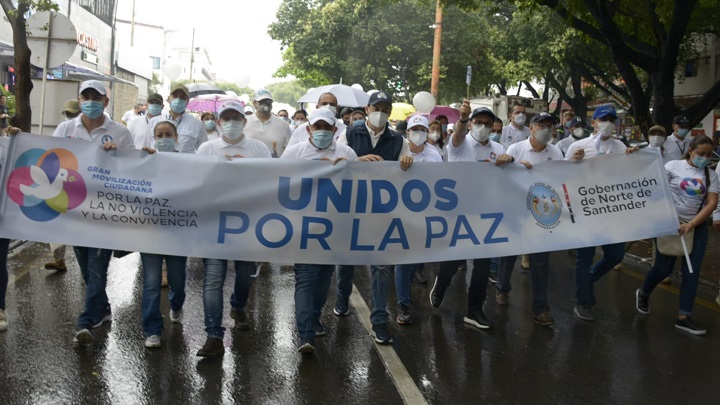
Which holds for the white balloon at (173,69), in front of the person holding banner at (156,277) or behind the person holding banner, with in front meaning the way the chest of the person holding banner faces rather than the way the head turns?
behind

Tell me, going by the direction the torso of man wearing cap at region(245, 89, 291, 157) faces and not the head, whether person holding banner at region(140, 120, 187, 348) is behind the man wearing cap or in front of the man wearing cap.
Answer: in front

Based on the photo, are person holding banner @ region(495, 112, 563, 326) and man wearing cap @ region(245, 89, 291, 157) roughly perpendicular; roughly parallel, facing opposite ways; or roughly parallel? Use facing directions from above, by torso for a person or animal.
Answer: roughly parallel

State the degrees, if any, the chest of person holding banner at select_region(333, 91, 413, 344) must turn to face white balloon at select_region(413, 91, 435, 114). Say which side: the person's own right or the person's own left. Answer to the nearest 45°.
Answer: approximately 180°

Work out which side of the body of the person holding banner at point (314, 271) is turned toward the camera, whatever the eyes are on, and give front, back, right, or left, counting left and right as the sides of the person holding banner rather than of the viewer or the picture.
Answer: front

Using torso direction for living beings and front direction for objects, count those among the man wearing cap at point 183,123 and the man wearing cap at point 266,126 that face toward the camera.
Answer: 2

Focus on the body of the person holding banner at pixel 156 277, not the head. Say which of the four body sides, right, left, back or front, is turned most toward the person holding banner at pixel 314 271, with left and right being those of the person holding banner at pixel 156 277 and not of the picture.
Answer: left

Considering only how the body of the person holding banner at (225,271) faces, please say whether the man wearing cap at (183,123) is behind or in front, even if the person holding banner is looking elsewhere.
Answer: behind

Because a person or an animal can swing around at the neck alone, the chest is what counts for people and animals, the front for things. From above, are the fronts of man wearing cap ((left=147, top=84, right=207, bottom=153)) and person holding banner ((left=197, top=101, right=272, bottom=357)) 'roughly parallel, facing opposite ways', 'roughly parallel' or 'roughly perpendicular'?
roughly parallel

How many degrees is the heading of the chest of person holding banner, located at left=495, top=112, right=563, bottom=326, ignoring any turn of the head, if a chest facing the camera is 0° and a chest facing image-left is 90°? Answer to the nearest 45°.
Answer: approximately 0°

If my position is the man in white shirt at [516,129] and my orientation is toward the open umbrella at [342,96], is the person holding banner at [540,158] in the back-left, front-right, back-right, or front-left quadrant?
back-left

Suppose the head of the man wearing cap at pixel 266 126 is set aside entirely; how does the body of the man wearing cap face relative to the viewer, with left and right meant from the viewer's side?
facing the viewer
